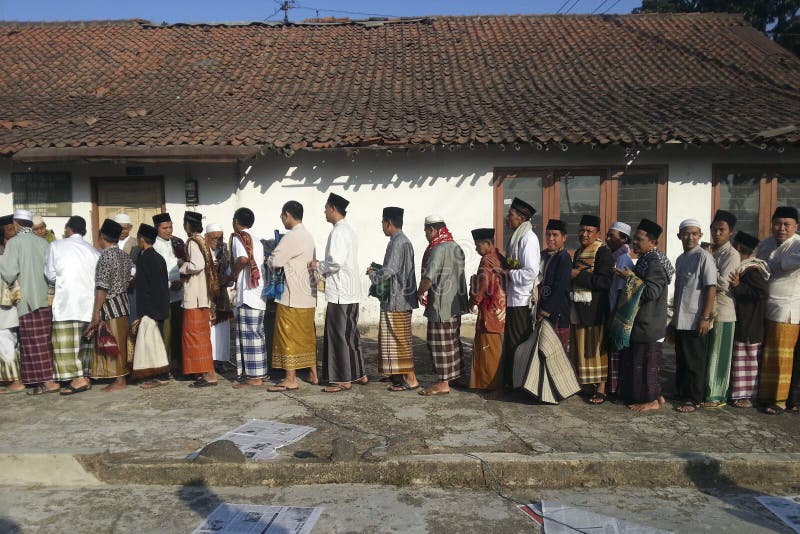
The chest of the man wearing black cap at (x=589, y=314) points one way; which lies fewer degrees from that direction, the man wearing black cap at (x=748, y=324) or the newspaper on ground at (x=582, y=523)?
the newspaper on ground

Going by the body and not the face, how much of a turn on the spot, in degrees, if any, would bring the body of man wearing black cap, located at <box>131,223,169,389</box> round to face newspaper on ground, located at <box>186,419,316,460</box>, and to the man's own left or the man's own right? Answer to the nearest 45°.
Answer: approximately 135° to the man's own left

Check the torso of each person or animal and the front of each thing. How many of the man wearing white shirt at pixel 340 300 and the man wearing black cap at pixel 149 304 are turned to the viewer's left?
2

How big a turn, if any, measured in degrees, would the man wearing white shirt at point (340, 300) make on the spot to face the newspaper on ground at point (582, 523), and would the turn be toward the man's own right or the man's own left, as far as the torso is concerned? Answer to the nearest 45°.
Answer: approximately 135° to the man's own left

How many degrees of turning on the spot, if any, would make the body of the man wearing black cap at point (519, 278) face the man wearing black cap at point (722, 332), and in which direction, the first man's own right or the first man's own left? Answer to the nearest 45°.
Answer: approximately 180°

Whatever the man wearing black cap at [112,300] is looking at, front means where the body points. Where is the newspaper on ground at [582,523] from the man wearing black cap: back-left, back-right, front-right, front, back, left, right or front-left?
back

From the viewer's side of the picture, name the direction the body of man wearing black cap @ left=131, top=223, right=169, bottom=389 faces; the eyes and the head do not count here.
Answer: to the viewer's left

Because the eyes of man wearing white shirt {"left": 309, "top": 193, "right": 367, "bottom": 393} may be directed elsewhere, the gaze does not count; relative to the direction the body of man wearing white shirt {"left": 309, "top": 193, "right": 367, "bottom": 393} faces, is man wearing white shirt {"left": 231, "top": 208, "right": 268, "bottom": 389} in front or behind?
in front

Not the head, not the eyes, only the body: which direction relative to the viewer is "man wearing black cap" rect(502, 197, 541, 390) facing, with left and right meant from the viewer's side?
facing to the left of the viewer

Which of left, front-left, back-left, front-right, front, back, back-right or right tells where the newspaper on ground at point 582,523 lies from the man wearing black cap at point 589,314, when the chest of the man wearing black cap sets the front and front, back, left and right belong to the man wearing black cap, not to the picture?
front-left

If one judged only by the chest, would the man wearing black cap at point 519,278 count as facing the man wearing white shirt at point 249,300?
yes

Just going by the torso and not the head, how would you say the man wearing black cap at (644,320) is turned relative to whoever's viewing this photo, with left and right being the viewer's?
facing to the left of the viewer

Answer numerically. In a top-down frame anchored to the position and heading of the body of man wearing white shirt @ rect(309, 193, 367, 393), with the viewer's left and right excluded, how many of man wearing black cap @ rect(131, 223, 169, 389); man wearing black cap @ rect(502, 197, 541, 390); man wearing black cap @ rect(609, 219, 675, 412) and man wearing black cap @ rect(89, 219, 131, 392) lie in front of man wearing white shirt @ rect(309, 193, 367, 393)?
2

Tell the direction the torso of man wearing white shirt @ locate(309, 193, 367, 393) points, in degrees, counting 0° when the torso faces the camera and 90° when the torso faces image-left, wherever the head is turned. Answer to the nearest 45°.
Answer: approximately 90°

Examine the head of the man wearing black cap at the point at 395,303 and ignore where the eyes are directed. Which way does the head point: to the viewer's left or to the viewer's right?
to the viewer's left

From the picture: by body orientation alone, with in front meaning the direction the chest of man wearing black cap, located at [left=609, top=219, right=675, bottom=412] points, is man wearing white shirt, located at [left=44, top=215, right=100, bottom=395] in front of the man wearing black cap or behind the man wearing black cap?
in front
